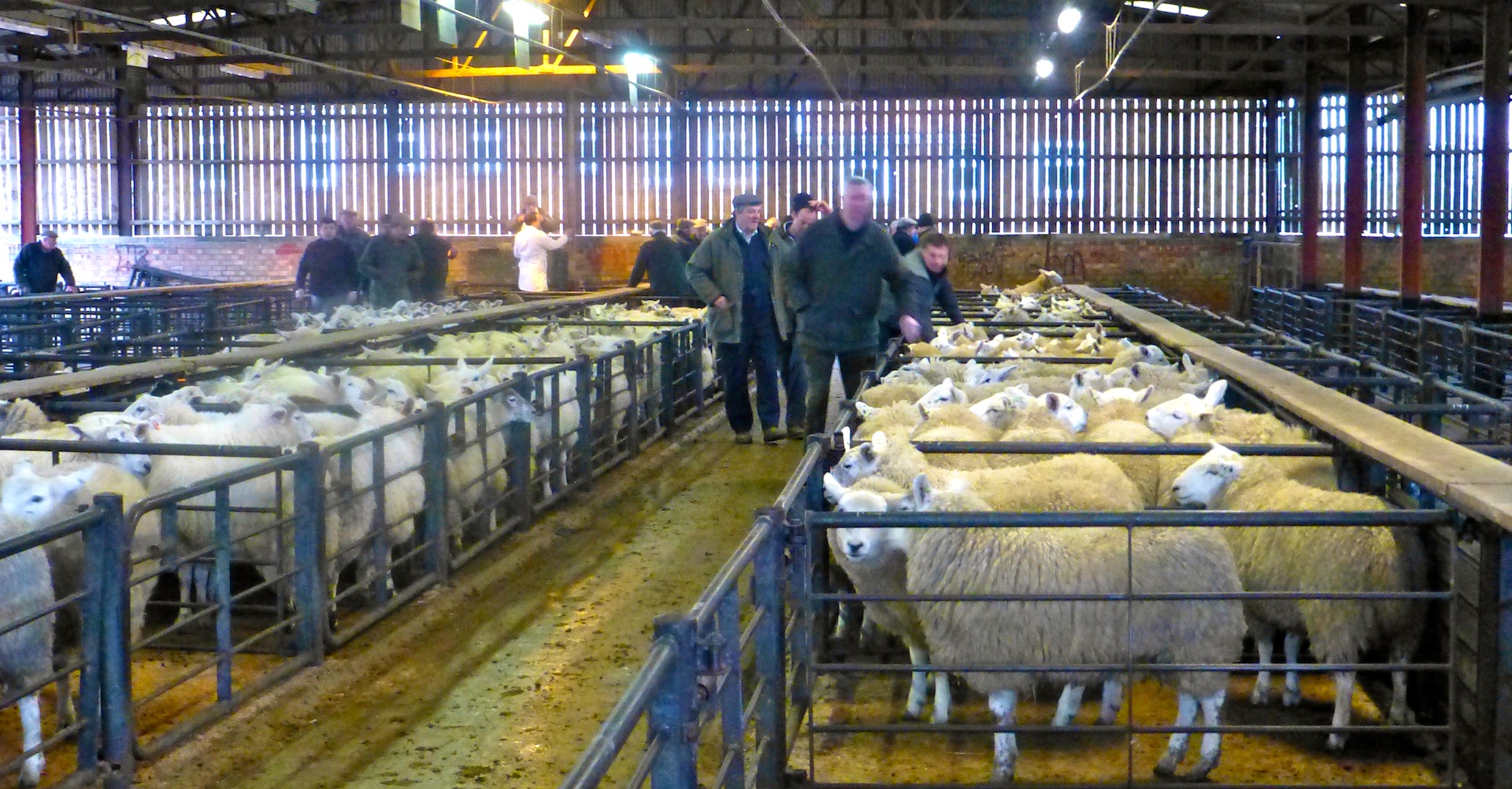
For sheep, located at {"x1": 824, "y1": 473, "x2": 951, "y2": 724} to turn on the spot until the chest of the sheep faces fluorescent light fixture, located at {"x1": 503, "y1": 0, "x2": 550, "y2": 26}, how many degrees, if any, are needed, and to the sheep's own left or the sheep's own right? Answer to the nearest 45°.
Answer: approximately 135° to the sheep's own right

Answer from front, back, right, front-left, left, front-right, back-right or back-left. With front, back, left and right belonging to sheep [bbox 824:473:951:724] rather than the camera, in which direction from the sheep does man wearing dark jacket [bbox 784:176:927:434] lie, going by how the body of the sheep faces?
back-right

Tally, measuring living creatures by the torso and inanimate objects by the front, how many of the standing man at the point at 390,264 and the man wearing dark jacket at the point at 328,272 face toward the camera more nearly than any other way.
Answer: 2

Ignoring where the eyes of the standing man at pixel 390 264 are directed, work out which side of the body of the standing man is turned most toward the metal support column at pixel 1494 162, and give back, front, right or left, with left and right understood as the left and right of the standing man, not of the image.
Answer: left

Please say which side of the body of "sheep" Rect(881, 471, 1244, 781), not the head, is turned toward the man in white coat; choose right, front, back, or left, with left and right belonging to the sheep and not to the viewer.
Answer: right

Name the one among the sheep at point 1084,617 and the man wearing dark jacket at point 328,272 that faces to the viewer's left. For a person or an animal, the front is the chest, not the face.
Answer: the sheep

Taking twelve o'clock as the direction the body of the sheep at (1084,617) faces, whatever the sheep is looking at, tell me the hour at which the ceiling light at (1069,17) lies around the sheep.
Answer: The ceiling light is roughly at 3 o'clock from the sheep.

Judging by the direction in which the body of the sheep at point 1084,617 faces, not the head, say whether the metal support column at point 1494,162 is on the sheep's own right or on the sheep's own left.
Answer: on the sheep's own right

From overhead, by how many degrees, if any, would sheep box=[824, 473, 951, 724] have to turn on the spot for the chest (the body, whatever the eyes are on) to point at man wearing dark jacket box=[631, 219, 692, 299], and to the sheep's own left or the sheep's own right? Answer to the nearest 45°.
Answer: approximately 135° to the sheep's own right

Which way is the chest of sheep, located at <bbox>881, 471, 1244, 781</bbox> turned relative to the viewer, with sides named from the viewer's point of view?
facing to the left of the viewer

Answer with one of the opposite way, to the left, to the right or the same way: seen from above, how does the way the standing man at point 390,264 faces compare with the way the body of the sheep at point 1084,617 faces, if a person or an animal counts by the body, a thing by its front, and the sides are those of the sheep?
to the left
